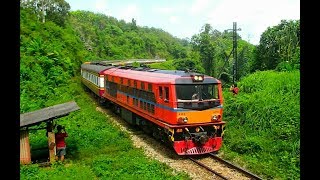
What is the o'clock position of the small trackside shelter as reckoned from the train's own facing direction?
The small trackside shelter is roughly at 4 o'clock from the train.

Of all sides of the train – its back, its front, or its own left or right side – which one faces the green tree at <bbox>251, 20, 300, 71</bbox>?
left

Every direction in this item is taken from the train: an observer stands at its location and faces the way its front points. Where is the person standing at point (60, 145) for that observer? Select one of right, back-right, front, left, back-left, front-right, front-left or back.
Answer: front-right

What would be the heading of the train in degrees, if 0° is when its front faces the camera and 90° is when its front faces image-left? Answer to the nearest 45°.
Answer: approximately 315°
